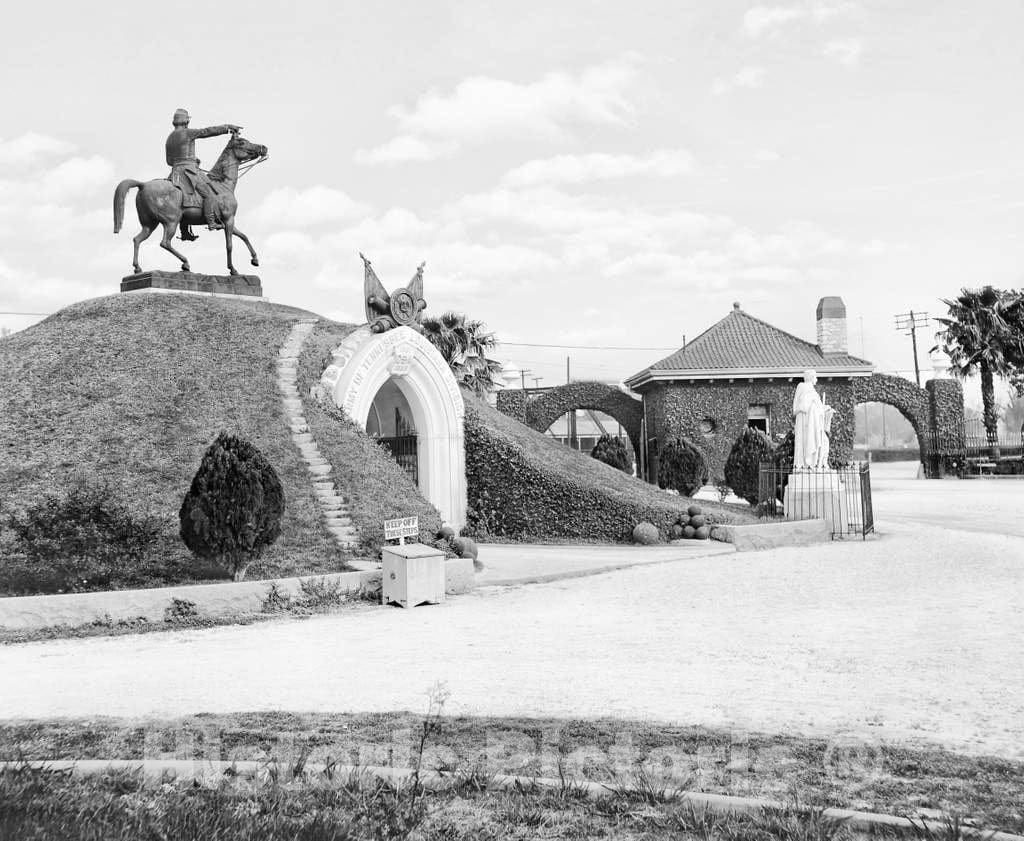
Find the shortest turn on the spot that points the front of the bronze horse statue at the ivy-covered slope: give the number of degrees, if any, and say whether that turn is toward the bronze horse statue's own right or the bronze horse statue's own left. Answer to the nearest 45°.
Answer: approximately 45° to the bronze horse statue's own right

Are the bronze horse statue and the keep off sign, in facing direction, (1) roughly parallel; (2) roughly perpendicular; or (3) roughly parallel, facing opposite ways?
roughly perpendicular

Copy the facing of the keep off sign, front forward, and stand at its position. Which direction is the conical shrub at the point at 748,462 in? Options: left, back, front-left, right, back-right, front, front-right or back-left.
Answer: back-left

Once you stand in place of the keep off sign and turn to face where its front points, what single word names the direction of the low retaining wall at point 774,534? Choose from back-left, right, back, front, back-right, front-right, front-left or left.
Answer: back-left

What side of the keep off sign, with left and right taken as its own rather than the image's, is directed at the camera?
front

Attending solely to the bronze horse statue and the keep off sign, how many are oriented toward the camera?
1

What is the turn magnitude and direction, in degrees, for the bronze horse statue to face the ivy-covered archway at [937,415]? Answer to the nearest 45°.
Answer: approximately 45° to its left

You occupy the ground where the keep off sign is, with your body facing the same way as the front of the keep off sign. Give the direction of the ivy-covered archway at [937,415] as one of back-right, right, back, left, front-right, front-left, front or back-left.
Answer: back-left

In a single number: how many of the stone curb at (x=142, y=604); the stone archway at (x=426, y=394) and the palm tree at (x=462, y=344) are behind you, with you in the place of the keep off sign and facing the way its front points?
2

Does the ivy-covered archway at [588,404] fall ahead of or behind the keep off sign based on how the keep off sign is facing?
behind

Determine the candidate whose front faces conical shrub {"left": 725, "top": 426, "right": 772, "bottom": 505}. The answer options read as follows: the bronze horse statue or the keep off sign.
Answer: the bronze horse statue

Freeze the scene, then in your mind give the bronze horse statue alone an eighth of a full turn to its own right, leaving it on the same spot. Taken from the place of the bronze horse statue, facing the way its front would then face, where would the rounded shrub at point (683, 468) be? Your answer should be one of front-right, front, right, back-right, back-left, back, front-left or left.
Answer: front-left

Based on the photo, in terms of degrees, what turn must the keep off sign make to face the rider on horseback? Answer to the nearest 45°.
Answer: approximately 135° to its right

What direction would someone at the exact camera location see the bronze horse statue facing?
facing to the right of the viewer
